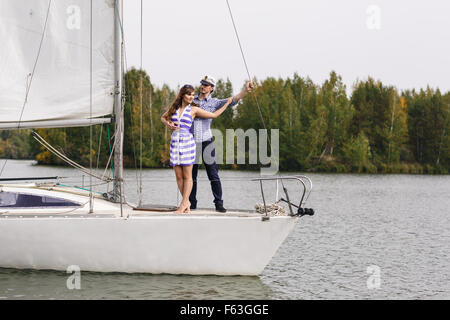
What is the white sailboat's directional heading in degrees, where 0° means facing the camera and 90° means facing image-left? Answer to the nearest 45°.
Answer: approximately 270°

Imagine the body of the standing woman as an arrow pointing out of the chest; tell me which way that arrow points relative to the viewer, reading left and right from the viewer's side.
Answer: facing the viewer
